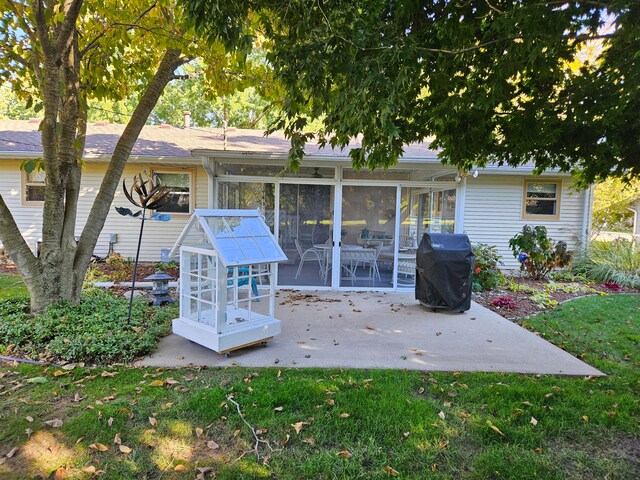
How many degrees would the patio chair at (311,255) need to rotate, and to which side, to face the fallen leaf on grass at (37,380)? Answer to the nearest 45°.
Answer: approximately 135° to its right

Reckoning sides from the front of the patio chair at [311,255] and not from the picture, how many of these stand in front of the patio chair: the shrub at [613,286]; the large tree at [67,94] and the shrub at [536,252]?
2

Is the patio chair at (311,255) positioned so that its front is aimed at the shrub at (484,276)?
yes

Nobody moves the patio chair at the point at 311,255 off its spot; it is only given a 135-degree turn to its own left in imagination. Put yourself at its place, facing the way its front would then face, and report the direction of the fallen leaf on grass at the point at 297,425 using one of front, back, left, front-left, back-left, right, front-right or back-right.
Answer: back-left

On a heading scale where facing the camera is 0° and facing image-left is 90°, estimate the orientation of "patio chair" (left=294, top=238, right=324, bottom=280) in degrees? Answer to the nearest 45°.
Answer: approximately 270°

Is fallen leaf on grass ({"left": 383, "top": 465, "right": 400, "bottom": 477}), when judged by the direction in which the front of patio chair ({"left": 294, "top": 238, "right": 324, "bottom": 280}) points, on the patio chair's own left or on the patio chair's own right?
on the patio chair's own right

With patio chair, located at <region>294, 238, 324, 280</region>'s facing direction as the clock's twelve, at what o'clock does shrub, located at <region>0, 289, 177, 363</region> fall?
The shrub is roughly at 4 o'clock from the patio chair.

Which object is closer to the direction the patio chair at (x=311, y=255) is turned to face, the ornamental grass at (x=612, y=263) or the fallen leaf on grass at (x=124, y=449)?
the ornamental grass

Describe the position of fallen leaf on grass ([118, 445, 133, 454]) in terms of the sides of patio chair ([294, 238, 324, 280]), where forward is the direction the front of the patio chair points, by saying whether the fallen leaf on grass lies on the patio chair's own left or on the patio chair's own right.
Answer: on the patio chair's own right

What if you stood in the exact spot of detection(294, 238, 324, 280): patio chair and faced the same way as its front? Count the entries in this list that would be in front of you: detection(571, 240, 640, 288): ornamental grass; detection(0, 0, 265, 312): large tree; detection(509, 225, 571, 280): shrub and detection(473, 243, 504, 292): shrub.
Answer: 3

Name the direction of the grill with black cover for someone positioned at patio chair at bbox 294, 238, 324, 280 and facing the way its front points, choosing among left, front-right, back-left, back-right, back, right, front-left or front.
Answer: front-right

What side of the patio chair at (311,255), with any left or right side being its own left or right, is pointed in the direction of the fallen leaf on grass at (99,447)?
right

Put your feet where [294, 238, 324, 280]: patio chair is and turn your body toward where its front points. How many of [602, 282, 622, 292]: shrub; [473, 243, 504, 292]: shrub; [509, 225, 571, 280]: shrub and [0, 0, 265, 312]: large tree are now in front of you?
3

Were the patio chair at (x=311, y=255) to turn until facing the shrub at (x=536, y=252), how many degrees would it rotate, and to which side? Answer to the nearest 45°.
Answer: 0° — it already faces it
